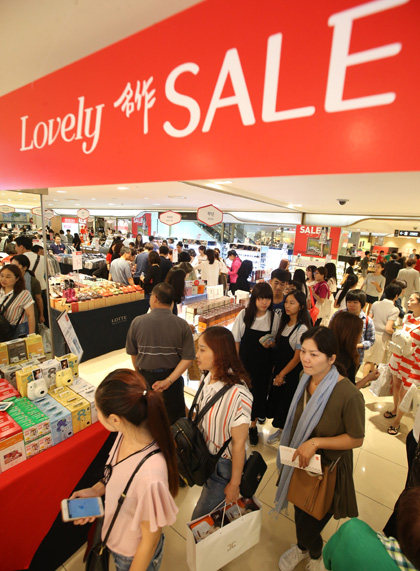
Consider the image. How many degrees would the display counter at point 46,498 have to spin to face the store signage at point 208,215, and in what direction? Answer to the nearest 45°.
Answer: approximately 90° to its left

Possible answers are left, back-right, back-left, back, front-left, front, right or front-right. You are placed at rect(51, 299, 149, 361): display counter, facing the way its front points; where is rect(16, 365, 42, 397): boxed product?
front-right

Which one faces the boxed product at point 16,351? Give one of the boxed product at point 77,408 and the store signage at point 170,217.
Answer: the store signage

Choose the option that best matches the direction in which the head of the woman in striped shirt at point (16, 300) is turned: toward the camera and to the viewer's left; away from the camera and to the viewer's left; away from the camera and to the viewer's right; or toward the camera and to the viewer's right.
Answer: toward the camera and to the viewer's left

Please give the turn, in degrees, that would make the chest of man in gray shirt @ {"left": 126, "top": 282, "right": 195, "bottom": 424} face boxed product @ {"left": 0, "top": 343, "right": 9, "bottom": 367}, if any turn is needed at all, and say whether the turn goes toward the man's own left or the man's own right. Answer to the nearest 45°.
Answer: approximately 90° to the man's own left

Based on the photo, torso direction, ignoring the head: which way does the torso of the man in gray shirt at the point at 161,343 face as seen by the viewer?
away from the camera

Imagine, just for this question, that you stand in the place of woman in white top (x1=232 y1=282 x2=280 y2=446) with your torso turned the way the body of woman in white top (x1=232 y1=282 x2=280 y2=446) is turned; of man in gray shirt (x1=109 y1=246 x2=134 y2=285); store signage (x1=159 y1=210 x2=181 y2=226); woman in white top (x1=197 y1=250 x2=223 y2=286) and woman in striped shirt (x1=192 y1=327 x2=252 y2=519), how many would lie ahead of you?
1

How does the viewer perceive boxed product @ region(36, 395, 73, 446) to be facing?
facing the viewer and to the right of the viewer

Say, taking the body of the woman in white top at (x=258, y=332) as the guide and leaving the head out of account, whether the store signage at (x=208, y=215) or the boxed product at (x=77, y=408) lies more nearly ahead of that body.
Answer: the boxed product

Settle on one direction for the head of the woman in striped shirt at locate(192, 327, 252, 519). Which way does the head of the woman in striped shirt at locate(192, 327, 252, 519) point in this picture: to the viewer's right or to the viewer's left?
to the viewer's left

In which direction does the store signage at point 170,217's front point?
toward the camera

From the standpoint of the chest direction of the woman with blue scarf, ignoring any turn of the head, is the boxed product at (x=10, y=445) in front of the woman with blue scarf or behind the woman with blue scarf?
in front
